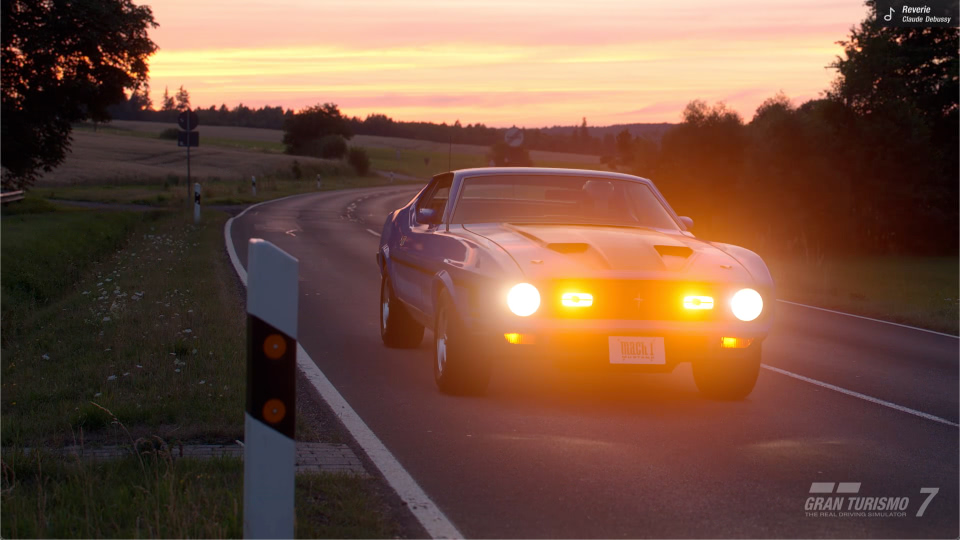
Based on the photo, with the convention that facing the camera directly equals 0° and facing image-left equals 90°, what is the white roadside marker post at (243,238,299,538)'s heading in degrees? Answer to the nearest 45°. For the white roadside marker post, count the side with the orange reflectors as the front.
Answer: approximately 0°

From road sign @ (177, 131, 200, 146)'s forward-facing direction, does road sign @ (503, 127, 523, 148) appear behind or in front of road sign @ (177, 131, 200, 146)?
behind
